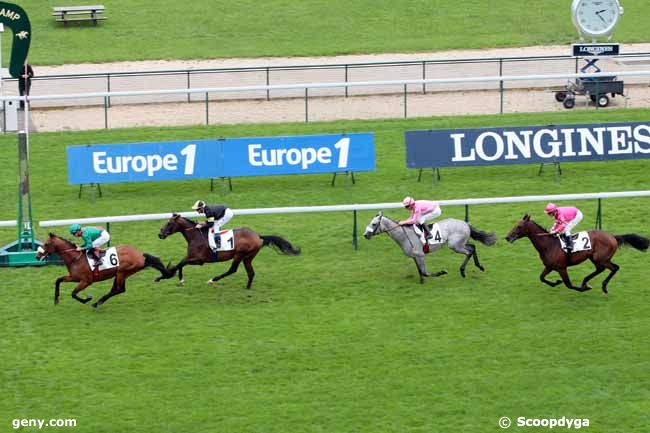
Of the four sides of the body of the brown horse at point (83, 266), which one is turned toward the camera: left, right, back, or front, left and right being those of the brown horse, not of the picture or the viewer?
left

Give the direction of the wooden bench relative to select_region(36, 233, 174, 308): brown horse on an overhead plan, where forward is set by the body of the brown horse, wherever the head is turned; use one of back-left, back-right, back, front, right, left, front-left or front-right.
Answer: right

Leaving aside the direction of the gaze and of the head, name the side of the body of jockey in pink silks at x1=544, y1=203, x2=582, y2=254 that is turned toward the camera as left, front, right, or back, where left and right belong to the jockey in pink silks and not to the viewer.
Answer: left

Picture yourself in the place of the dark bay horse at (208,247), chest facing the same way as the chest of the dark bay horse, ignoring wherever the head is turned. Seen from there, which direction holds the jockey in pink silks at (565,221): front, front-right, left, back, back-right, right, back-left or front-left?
back

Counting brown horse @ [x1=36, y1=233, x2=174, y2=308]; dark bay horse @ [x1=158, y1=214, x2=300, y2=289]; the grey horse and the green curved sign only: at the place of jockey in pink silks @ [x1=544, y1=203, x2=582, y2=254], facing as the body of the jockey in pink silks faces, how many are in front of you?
4

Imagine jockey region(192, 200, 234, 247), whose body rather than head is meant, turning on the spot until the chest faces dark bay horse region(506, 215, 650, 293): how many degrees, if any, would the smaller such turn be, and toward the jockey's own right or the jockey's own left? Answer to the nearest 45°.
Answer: approximately 180°

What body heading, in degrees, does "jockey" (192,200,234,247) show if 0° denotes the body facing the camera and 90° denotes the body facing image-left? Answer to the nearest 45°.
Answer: approximately 90°

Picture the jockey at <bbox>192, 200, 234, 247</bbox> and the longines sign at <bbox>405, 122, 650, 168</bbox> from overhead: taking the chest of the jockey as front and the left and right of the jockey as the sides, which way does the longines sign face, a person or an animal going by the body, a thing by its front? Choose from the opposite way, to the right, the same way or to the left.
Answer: to the left

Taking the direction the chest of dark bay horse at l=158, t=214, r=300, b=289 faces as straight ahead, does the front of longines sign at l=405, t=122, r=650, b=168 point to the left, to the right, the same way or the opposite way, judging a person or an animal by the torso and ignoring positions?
to the left

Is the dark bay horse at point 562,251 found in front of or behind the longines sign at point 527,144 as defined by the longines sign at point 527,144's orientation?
in front

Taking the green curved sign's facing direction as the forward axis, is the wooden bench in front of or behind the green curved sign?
behind

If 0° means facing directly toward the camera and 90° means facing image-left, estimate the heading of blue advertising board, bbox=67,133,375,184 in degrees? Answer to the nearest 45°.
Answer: approximately 0°

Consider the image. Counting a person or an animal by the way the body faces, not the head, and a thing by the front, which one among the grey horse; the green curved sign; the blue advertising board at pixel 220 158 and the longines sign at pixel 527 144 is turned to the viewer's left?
the grey horse

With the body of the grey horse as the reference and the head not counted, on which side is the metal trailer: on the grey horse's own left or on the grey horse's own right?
on the grey horse's own right
